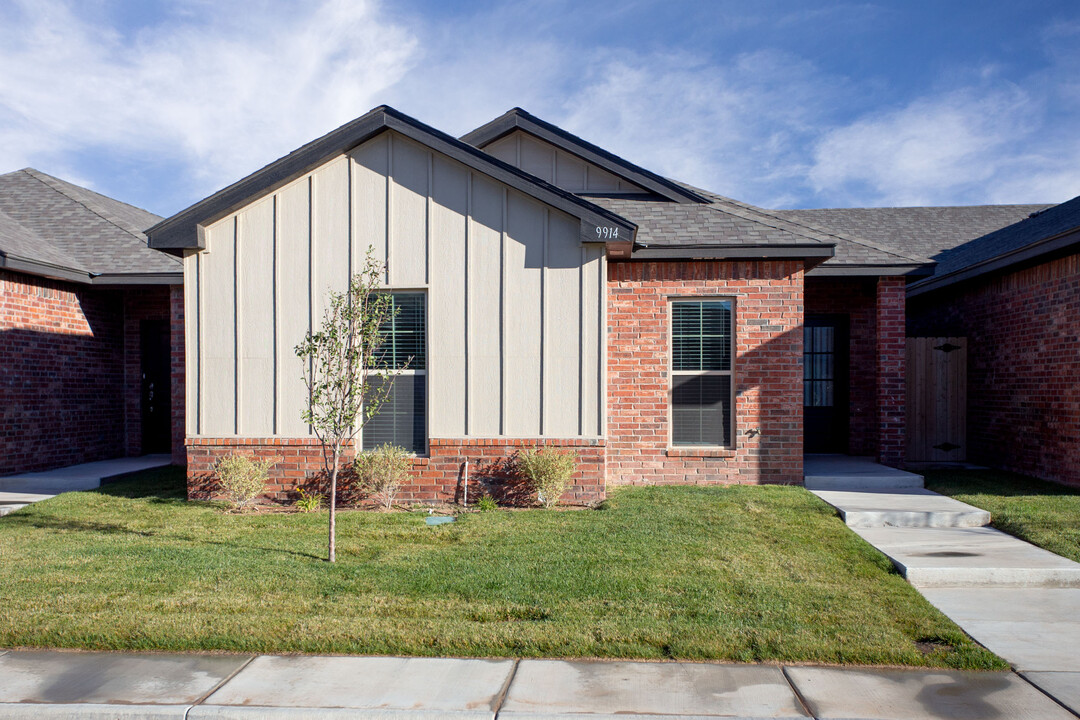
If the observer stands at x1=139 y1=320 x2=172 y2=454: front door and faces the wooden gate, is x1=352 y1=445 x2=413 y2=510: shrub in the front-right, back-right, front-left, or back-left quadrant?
front-right

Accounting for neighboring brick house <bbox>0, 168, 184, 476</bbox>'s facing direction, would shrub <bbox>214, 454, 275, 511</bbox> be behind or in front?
in front

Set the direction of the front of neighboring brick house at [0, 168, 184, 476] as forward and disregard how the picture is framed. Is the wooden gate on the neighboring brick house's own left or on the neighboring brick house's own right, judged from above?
on the neighboring brick house's own left

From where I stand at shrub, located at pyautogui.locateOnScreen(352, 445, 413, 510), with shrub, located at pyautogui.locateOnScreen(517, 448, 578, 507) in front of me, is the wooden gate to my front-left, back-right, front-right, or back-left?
front-left

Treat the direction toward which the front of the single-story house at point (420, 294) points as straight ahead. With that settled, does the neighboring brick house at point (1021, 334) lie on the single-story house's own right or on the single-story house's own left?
on the single-story house's own left

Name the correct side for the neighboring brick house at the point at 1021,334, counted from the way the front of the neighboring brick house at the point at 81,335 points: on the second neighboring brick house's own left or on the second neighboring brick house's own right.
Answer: on the second neighboring brick house's own left

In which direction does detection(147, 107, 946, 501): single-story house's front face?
toward the camera

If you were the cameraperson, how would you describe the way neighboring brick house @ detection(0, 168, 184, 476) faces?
facing the viewer
